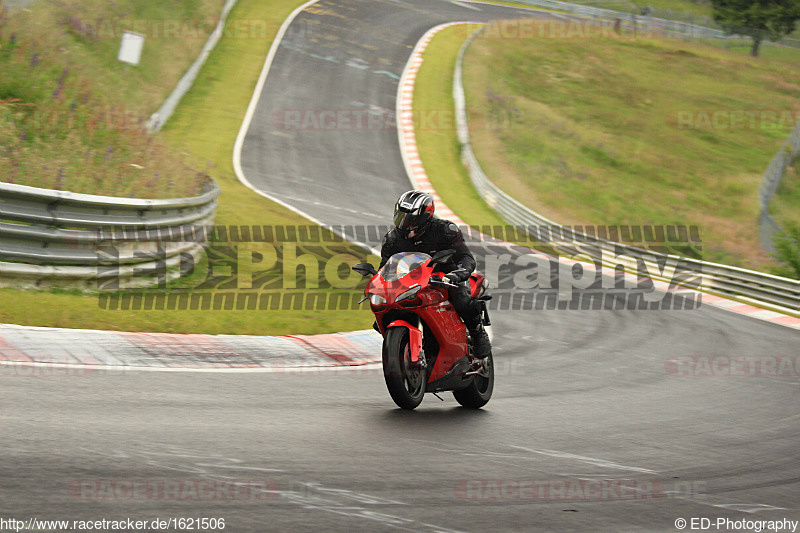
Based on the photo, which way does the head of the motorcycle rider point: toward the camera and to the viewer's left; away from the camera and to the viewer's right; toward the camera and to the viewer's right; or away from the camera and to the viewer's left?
toward the camera and to the viewer's left

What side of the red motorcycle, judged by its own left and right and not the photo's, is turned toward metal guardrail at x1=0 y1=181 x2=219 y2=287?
right

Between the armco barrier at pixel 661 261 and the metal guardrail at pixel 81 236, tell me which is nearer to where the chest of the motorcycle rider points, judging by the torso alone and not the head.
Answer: the metal guardrail

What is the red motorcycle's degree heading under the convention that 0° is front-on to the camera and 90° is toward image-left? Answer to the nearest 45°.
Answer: approximately 45°

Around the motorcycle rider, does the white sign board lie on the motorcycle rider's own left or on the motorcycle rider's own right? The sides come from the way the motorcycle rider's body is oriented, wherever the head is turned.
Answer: on the motorcycle rider's own right

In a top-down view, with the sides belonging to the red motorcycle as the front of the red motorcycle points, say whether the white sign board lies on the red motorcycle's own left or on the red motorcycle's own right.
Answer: on the red motorcycle's own right
